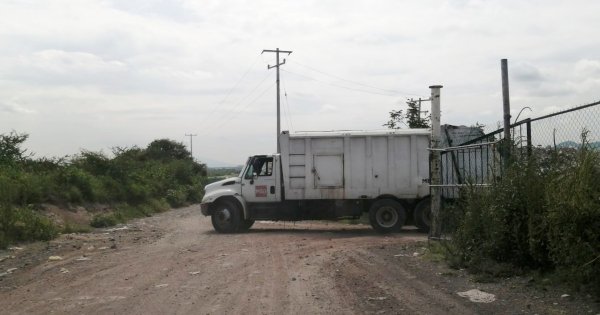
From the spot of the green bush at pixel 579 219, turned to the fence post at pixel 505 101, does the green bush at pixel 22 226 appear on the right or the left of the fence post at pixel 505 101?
left

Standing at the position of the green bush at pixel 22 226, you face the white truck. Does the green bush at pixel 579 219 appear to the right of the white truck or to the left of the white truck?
right

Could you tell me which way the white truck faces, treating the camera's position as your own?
facing to the left of the viewer

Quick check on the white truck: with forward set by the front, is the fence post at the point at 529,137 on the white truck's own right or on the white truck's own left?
on the white truck's own left

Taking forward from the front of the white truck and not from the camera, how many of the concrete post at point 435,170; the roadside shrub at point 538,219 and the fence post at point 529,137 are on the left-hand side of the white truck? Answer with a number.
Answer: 3

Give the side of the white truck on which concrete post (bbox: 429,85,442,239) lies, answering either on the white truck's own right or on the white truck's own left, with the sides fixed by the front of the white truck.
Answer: on the white truck's own left

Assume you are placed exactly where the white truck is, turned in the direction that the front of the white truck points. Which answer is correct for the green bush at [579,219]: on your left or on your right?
on your left

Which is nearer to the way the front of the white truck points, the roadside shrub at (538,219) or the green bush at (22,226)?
the green bush
